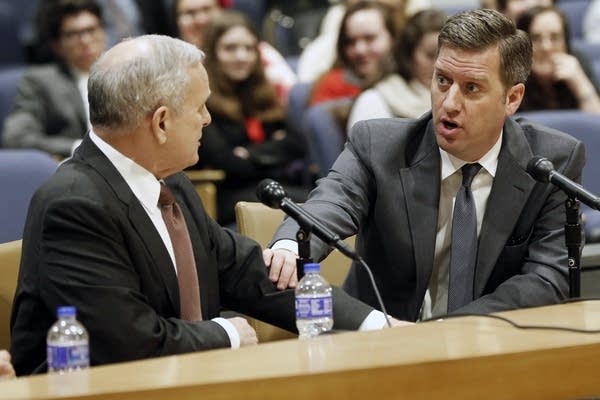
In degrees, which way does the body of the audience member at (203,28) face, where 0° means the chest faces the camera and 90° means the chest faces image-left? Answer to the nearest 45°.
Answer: approximately 0°

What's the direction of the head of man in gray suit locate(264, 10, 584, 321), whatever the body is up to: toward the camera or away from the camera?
toward the camera

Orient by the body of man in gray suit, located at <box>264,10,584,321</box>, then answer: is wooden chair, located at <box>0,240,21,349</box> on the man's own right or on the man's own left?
on the man's own right

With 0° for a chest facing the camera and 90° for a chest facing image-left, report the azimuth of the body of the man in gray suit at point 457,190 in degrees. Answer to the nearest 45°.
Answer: approximately 0°

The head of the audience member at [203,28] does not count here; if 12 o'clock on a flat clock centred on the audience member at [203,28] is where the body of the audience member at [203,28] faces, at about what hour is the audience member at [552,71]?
the audience member at [552,71] is roughly at 10 o'clock from the audience member at [203,28].

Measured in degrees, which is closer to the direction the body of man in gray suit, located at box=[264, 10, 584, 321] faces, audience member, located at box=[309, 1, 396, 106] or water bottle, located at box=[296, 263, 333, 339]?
the water bottle

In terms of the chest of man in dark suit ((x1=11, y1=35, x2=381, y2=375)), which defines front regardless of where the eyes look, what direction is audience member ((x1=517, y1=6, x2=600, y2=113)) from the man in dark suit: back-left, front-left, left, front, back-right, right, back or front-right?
left

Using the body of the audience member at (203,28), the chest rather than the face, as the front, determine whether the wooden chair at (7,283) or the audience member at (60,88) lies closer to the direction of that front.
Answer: the wooden chair

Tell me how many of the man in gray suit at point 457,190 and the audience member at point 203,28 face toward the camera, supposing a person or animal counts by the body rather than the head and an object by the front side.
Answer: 2

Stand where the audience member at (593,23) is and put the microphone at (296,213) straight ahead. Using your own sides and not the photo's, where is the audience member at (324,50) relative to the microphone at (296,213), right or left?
right

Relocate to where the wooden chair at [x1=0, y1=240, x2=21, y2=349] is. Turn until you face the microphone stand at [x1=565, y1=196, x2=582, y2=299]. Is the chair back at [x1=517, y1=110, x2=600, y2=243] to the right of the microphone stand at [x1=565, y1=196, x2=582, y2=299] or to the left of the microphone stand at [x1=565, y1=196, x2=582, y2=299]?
left

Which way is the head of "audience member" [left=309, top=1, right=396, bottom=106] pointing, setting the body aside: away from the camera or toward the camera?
toward the camera

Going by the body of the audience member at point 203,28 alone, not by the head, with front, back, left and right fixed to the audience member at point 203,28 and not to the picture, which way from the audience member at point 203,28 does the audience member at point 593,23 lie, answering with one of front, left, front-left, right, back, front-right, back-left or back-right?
left

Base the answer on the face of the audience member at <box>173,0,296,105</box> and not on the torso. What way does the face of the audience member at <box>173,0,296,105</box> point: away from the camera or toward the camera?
toward the camera

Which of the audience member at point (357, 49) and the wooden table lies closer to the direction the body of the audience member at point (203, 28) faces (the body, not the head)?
the wooden table

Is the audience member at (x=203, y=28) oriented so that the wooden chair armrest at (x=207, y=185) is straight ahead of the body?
yes
